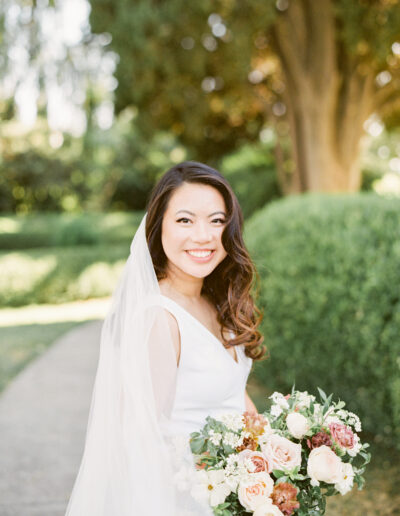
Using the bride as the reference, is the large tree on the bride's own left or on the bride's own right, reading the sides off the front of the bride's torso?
on the bride's own left

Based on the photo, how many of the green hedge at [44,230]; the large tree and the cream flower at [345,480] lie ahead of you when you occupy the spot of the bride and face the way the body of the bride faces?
1

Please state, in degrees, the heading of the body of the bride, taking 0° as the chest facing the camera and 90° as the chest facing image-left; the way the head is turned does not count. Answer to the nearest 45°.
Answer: approximately 315°

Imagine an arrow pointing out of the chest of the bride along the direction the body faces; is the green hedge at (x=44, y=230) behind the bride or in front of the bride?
behind
